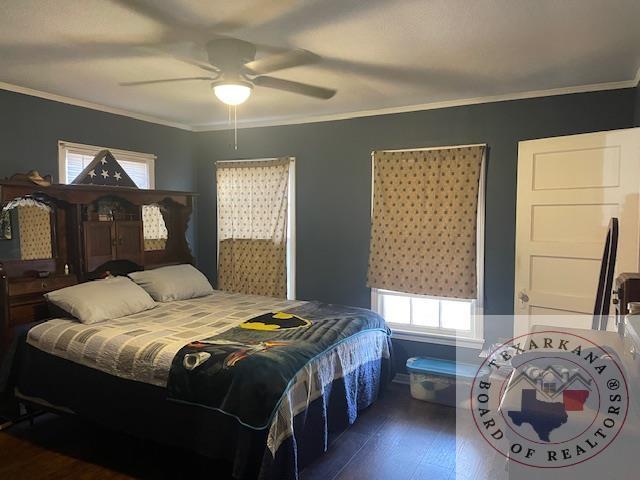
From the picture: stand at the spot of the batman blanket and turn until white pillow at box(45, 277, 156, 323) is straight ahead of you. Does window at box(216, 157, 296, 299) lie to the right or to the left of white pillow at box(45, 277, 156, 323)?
right

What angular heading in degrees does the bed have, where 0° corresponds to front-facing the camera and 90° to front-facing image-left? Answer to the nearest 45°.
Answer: approximately 315°

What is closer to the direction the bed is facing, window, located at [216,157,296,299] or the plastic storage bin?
the plastic storage bin

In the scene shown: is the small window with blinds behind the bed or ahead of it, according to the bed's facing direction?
behind

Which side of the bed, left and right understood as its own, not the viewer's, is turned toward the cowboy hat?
back

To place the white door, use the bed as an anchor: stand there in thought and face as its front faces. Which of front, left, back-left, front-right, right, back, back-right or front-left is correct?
front-left

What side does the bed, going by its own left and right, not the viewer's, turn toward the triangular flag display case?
back

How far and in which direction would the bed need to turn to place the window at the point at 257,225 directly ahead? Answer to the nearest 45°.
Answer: approximately 135° to its left
